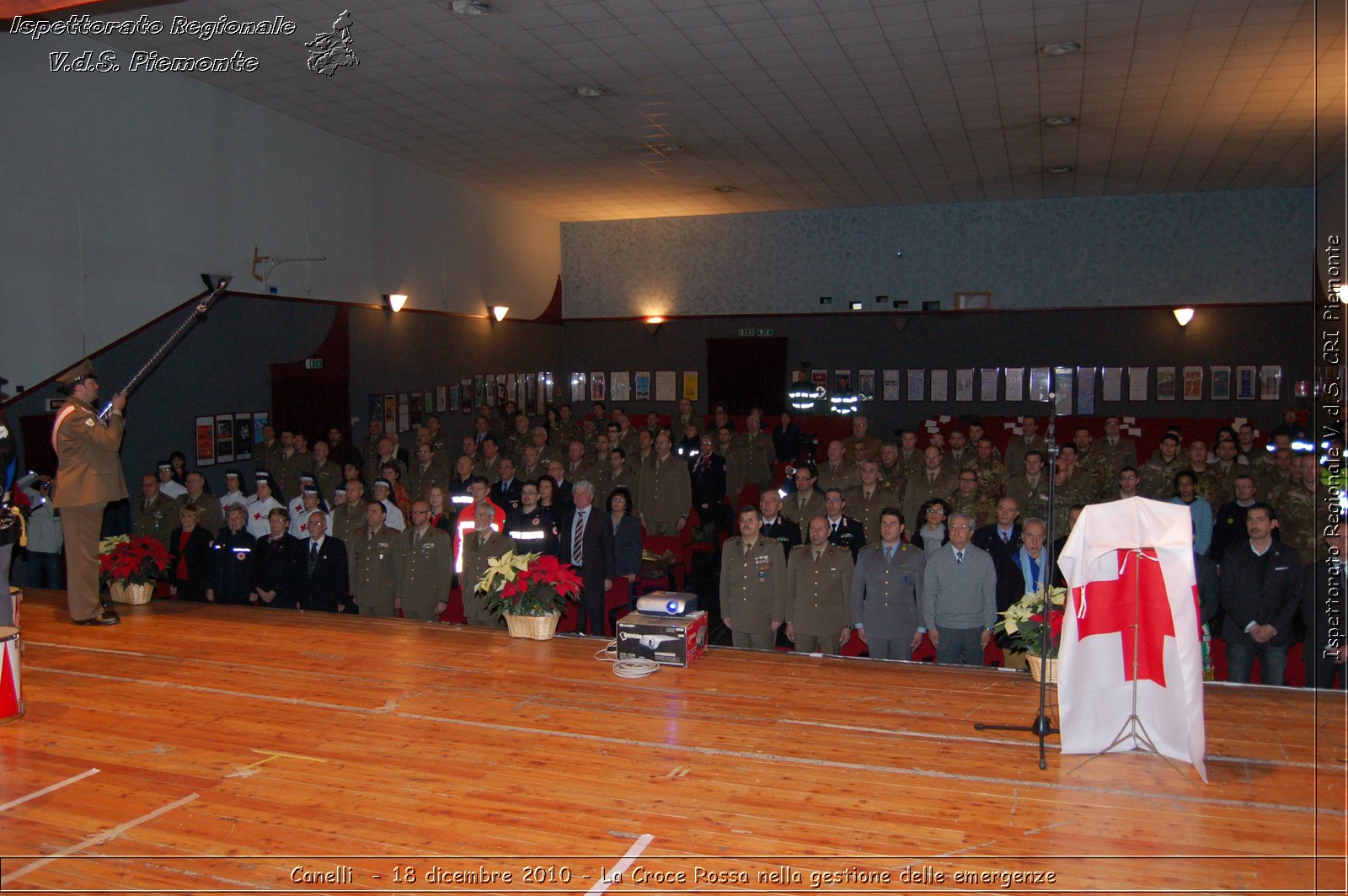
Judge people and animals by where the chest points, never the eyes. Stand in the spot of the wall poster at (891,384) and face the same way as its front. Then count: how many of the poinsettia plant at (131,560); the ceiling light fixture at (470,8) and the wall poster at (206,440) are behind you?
0

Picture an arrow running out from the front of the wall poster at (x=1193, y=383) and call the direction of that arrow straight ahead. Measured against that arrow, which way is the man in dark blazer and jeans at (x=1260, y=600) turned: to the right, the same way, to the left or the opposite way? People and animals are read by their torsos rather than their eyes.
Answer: the same way

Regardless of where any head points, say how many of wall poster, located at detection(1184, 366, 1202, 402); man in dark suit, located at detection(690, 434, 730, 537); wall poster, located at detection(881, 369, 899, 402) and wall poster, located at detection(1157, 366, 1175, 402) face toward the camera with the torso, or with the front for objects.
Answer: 4

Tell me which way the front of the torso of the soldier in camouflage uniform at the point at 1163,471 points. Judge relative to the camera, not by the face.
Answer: toward the camera

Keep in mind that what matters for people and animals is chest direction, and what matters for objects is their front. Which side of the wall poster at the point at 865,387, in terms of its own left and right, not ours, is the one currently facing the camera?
front

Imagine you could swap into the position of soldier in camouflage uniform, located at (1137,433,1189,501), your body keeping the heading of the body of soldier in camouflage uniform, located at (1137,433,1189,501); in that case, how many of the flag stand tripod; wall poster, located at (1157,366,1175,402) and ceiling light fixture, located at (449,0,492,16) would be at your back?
1

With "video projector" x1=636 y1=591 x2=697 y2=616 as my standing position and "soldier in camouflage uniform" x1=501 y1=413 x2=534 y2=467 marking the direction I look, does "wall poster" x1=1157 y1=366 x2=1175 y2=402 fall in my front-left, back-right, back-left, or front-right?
front-right

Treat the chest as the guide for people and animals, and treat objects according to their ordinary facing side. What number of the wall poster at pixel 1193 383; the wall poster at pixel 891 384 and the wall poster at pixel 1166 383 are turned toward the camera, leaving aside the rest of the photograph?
3

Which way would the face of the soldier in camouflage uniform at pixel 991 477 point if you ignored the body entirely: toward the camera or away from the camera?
toward the camera

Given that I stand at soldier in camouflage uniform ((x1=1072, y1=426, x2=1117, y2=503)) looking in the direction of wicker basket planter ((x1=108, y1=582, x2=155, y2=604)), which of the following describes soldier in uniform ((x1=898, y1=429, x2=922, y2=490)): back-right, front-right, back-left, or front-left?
front-right

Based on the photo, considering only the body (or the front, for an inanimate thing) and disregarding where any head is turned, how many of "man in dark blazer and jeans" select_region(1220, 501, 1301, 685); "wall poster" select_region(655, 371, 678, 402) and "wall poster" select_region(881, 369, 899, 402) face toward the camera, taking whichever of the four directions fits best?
3

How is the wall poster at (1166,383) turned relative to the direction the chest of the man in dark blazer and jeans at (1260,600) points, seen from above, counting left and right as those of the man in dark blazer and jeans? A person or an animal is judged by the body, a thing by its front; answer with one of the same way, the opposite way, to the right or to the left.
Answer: the same way

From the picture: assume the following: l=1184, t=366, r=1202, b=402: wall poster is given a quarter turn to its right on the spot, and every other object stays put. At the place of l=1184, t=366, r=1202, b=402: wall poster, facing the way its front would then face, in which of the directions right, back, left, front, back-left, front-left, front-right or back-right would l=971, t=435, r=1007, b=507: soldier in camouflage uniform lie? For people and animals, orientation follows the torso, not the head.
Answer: left

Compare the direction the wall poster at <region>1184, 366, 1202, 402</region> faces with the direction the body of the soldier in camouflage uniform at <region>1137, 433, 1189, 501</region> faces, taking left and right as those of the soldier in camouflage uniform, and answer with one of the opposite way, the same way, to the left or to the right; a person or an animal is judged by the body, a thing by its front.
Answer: the same way

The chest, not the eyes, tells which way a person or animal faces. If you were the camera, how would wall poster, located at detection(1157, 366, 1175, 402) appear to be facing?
facing the viewer
